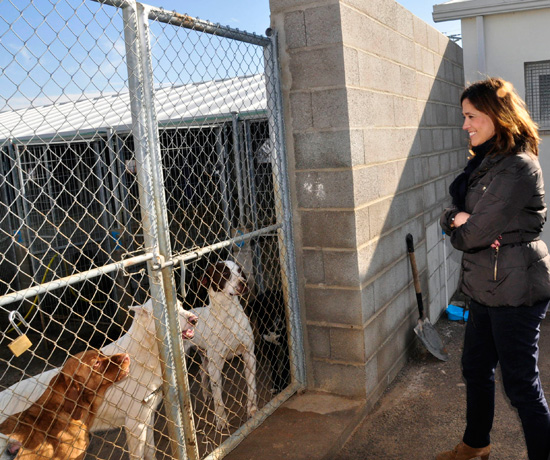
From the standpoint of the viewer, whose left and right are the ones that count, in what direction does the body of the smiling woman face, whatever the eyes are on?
facing to the left of the viewer

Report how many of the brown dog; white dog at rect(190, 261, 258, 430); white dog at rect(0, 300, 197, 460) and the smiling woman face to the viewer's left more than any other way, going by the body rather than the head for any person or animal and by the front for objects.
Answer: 1

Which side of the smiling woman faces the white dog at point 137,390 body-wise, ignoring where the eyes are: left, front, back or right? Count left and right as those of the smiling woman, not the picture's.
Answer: front

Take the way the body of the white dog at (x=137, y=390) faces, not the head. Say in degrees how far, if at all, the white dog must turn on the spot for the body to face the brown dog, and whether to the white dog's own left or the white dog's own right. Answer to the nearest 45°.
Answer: approximately 135° to the white dog's own right

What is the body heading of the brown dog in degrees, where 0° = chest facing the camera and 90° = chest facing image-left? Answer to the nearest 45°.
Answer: approximately 270°

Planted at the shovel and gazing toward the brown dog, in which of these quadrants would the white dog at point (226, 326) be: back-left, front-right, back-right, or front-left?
front-right

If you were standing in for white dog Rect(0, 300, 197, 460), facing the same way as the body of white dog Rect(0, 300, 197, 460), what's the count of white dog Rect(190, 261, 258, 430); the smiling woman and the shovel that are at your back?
0

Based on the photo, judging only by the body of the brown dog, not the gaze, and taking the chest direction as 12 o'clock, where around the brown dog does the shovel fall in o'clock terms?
The shovel is roughly at 11 o'clock from the brown dog.

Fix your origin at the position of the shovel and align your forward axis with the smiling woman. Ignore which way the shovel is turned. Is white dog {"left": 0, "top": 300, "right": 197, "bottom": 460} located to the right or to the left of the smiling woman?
right

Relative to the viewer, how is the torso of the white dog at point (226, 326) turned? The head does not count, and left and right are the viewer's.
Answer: facing the viewer and to the right of the viewer

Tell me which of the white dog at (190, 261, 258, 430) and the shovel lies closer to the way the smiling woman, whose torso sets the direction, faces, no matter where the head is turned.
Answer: the white dog

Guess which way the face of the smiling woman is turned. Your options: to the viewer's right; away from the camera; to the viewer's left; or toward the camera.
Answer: to the viewer's left

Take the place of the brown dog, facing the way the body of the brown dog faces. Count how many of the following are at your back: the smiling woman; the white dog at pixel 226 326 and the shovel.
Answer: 0

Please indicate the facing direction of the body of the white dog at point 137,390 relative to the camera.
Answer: to the viewer's right

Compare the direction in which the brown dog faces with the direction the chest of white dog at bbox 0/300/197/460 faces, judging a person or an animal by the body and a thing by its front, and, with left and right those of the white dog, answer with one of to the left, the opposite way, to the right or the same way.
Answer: the same way

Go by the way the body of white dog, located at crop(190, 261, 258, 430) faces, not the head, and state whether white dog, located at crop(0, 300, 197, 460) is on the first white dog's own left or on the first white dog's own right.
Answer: on the first white dog's own right

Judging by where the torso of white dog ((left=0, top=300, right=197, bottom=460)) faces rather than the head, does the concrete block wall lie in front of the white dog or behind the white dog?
in front
